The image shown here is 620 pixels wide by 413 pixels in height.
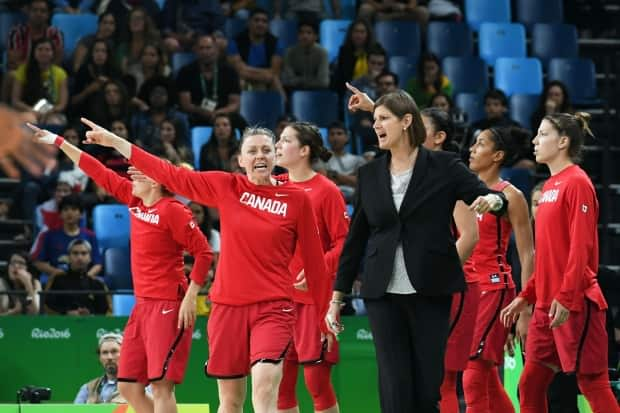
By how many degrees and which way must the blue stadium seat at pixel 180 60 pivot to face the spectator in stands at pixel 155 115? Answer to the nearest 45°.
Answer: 0° — it already faces them

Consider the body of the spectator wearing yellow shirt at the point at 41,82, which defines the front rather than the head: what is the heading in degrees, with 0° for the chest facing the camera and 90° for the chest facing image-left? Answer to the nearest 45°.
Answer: approximately 0°

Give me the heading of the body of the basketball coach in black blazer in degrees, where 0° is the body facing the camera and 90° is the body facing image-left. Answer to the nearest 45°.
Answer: approximately 45°

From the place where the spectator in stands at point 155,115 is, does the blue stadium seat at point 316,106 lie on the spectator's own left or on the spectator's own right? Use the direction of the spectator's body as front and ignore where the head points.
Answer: on the spectator's own left

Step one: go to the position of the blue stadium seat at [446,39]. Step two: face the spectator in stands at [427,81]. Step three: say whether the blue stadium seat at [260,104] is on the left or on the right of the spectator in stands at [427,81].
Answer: right

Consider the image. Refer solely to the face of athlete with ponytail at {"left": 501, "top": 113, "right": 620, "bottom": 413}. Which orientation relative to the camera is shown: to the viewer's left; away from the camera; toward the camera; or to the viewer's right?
to the viewer's left
